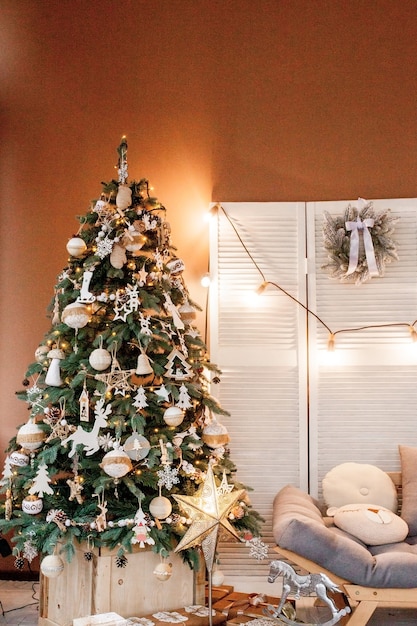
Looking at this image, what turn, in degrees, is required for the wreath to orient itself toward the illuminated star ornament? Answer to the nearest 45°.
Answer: approximately 45° to its right

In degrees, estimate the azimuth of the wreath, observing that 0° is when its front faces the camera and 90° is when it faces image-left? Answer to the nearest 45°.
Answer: approximately 0°

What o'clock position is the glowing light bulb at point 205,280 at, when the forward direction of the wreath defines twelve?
The glowing light bulb is roughly at 3 o'clock from the wreath.

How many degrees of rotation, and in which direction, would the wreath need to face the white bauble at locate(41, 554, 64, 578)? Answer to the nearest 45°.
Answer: approximately 45° to its right
